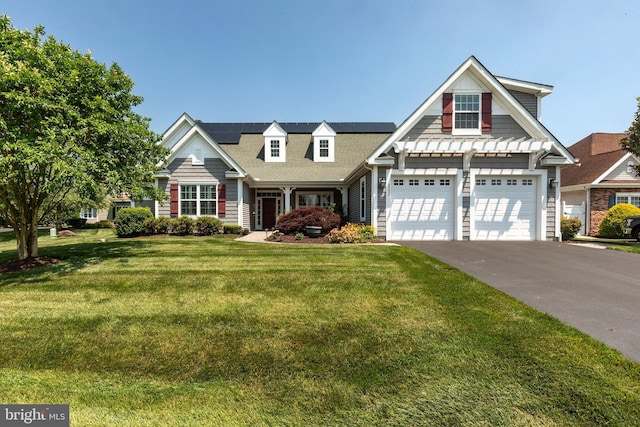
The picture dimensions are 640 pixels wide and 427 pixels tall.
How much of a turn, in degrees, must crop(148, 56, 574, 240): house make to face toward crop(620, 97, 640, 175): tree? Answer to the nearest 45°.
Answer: approximately 90° to its left

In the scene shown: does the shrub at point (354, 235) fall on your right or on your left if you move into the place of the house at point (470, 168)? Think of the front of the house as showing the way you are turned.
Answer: on your right

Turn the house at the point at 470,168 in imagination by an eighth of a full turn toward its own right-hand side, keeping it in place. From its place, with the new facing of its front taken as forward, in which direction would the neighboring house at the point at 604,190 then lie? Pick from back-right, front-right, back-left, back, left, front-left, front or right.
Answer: back

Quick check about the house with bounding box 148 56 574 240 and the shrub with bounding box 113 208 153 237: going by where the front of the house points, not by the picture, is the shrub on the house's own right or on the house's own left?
on the house's own right

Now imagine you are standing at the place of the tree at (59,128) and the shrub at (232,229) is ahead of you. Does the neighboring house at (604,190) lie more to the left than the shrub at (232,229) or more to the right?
right

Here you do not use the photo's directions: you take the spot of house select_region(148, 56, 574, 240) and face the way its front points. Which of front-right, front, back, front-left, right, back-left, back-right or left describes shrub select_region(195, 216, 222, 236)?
right

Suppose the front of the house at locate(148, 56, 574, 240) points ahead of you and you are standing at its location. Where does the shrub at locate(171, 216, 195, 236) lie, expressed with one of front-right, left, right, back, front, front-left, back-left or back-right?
right

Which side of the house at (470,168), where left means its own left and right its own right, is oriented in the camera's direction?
front

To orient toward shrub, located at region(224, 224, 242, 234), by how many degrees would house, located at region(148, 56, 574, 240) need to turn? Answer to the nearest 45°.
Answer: approximately 90° to its right

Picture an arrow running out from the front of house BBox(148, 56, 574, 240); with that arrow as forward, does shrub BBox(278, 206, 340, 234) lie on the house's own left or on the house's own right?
on the house's own right

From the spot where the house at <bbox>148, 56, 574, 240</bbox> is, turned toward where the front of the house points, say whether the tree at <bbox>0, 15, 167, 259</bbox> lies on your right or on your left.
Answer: on your right
